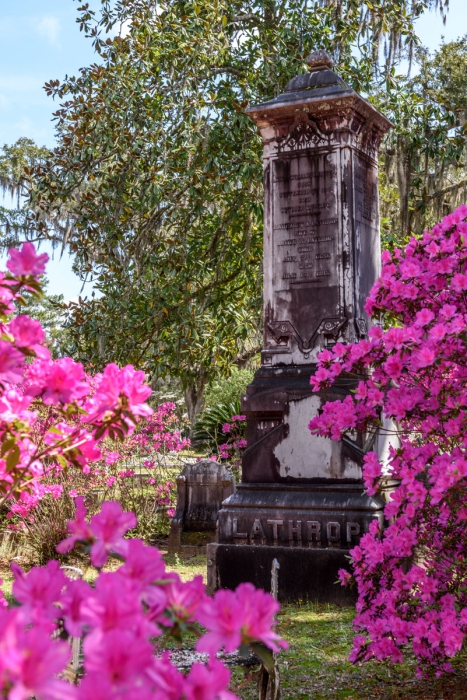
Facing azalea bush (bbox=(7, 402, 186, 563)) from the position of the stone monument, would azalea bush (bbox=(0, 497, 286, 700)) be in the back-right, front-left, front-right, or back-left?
back-left

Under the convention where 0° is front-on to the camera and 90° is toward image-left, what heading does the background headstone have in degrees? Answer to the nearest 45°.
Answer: approximately 0°

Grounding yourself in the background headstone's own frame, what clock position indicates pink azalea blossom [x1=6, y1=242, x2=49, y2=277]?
The pink azalea blossom is roughly at 12 o'clock from the background headstone.

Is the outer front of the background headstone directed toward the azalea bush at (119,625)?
yes

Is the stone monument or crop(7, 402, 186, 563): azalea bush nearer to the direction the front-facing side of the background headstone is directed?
the stone monument

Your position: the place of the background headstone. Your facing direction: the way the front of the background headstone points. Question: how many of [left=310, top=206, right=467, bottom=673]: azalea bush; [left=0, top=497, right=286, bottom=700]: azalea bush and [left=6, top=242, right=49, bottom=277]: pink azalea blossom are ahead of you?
3

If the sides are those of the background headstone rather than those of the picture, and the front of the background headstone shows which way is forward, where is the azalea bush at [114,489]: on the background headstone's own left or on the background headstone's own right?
on the background headstone's own right

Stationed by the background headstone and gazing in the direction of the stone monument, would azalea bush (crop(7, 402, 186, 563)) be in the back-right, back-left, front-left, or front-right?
back-right

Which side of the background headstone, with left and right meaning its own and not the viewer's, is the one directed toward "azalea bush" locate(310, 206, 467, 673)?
front
